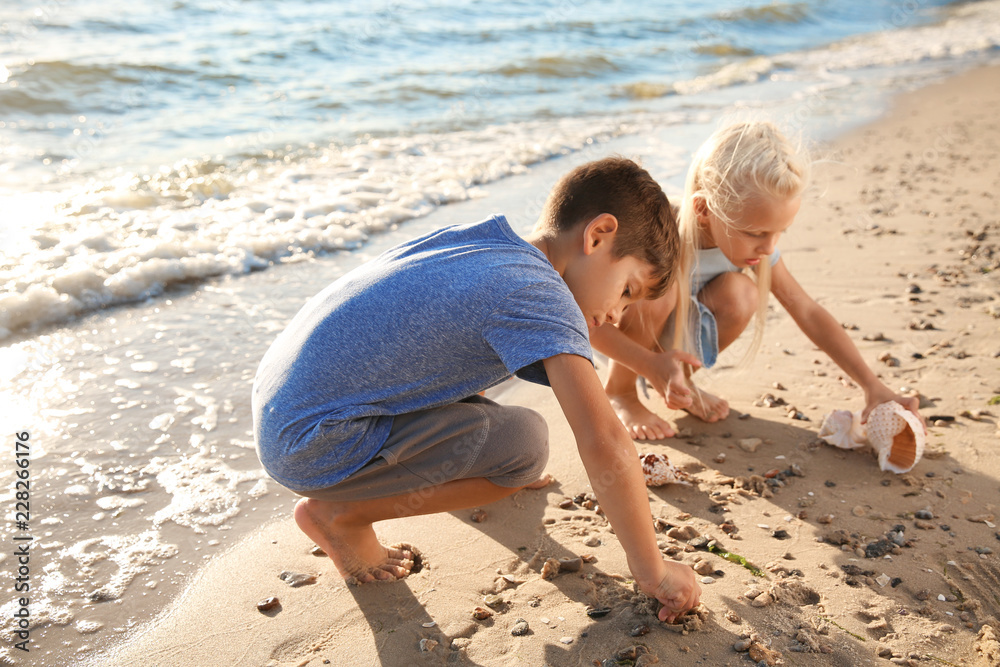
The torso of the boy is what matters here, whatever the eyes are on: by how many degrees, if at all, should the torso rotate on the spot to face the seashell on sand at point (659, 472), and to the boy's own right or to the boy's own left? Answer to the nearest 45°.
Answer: approximately 45° to the boy's own left

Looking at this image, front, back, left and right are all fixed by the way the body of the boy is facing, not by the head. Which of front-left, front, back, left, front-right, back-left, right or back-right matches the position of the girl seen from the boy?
front-left

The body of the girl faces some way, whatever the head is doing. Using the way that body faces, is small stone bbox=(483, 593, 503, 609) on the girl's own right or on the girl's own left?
on the girl's own right

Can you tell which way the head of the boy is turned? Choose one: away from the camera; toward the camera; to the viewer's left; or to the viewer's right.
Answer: to the viewer's right

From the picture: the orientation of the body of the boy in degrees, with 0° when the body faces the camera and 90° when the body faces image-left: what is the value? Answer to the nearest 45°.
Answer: approximately 270°

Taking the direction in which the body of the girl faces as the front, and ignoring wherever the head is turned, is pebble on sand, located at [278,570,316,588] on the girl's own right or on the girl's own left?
on the girl's own right

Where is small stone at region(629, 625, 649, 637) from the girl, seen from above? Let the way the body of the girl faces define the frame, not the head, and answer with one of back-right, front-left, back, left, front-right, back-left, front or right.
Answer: front-right

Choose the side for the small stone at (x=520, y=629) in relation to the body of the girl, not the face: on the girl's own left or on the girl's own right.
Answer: on the girl's own right

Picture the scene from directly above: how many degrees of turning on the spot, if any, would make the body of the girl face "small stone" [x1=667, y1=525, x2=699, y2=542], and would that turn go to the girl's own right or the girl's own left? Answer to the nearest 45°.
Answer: approximately 45° to the girl's own right
